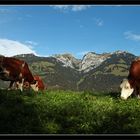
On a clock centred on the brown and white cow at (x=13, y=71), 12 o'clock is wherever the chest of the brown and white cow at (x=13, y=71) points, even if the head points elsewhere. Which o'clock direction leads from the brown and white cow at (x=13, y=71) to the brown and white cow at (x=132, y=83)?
the brown and white cow at (x=132, y=83) is roughly at 1 o'clock from the brown and white cow at (x=13, y=71).

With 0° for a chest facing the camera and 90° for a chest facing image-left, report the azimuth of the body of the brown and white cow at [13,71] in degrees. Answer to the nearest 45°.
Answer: approximately 270°
